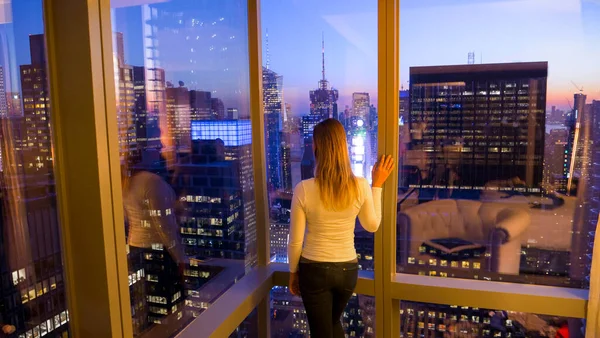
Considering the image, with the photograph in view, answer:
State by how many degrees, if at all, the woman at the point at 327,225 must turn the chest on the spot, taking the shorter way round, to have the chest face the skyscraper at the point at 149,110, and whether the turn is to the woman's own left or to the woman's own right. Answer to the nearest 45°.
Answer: approximately 90° to the woman's own left

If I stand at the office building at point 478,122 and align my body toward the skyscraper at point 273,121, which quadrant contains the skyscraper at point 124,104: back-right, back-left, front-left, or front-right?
front-left

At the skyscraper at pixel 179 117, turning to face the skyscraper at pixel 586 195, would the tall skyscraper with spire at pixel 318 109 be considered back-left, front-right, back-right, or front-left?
front-left

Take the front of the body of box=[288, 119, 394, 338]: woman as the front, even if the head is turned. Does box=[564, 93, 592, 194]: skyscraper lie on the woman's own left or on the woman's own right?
on the woman's own right

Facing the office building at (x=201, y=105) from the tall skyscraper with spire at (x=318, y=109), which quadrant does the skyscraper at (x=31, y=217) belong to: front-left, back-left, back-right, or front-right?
front-left

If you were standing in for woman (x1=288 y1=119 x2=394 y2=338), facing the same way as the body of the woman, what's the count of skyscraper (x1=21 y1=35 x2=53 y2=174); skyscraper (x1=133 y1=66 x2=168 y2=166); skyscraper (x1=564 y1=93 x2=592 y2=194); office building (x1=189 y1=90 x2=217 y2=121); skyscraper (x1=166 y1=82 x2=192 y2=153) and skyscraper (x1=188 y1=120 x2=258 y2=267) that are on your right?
1

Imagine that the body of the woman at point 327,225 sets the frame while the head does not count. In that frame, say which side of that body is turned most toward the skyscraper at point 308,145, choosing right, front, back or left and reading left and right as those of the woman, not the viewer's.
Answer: front

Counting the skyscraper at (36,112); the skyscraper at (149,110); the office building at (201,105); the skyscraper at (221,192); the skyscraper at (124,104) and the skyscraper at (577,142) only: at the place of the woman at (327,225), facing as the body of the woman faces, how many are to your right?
1

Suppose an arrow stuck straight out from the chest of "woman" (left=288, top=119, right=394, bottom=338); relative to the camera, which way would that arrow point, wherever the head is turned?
away from the camera

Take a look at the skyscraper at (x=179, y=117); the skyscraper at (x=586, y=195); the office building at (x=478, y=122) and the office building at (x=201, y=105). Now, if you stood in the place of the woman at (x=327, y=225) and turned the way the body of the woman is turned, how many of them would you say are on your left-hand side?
2
